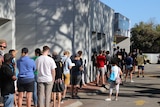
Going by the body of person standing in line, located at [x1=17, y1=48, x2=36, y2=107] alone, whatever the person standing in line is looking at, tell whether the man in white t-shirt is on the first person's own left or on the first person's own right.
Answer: on the first person's own right

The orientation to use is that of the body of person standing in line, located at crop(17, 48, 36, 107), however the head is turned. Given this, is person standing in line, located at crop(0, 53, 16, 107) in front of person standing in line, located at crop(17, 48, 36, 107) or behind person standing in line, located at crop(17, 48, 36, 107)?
behind

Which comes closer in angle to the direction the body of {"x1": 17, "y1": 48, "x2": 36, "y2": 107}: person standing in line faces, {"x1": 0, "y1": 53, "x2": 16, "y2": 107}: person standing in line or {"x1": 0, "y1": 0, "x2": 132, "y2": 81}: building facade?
the building facade

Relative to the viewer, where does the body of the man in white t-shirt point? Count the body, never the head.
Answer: away from the camera

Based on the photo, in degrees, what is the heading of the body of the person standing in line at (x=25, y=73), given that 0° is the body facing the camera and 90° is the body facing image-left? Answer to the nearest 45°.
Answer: approximately 180°

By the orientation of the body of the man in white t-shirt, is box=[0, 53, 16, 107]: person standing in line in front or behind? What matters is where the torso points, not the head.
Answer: behind

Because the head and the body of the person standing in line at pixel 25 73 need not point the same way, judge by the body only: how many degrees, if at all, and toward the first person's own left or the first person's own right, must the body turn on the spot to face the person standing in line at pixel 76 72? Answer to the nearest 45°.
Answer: approximately 45° to the first person's own right

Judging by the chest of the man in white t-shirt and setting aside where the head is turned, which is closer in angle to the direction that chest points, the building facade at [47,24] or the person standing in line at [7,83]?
the building facade

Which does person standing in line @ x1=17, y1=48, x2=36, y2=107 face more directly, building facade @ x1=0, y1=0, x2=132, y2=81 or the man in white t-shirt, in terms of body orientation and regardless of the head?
the building facade

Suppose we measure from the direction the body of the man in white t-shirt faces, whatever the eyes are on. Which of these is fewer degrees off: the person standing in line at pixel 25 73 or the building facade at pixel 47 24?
the building facade

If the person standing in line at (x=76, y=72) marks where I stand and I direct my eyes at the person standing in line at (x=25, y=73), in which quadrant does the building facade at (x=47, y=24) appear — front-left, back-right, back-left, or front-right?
back-right
